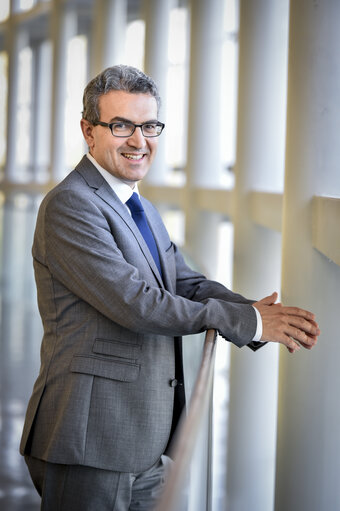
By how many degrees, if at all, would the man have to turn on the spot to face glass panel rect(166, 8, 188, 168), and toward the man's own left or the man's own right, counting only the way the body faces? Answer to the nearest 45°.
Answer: approximately 135° to the man's own left

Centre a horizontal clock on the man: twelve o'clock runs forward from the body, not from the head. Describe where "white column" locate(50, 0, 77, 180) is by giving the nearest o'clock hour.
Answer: The white column is roughly at 7 o'clock from the man.

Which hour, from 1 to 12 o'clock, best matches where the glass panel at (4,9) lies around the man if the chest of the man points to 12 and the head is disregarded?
The glass panel is roughly at 7 o'clock from the man.

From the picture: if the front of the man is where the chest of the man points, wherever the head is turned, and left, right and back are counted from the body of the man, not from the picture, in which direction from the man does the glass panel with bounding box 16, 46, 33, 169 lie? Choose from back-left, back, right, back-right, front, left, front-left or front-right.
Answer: back-left

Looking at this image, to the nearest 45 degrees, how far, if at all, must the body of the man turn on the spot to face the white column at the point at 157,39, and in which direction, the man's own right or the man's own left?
approximately 135° to the man's own left

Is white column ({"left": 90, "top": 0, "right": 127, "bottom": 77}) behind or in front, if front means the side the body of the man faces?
behind

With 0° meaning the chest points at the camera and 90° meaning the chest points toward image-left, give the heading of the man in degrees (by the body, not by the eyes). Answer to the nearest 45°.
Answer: approximately 315°

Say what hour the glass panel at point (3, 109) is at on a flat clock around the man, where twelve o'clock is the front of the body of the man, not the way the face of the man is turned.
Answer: The glass panel is roughly at 7 o'clock from the man.

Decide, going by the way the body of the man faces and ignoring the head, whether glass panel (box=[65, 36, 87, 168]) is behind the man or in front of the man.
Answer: behind

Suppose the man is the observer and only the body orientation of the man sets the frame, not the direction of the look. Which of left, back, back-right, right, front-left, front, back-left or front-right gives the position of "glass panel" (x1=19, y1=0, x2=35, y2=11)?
back-left

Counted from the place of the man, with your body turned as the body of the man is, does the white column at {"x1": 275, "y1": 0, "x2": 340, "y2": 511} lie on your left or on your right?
on your left
